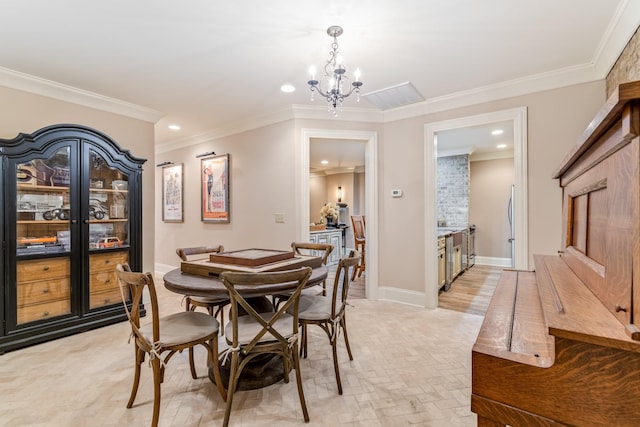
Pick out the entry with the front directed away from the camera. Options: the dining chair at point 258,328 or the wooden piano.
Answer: the dining chair

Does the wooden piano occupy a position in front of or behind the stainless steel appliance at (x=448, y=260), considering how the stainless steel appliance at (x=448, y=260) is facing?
in front

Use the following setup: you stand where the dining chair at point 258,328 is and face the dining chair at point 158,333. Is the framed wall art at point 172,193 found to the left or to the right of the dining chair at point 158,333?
right

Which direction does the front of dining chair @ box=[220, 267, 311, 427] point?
away from the camera

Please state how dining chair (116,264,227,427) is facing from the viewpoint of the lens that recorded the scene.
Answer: facing away from the viewer and to the right of the viewer

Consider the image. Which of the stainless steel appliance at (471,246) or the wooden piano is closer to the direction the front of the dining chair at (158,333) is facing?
the stainless steel appliance

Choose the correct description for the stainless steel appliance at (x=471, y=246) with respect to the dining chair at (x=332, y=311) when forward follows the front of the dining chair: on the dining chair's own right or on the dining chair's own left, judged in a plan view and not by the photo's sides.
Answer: on the dining chair's own right

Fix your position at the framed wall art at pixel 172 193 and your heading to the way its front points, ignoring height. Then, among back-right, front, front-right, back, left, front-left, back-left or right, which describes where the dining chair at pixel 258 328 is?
front-left

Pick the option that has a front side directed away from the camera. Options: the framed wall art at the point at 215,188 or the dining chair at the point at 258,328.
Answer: the dining chair

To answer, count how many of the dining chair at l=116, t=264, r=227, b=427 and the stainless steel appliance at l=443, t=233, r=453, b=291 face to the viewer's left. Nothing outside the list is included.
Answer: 0

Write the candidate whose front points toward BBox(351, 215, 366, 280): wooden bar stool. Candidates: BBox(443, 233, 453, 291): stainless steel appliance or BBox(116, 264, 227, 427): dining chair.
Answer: BBox(116, 264, 227, 427): dining chair

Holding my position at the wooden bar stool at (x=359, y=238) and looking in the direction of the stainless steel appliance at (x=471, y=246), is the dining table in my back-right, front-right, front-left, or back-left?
back-right

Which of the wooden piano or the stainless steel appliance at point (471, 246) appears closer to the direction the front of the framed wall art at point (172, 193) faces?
the wooden piano

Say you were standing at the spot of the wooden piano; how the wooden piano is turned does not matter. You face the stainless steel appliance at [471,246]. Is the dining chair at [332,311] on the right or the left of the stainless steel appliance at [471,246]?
left

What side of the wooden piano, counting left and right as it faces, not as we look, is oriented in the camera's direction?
left
